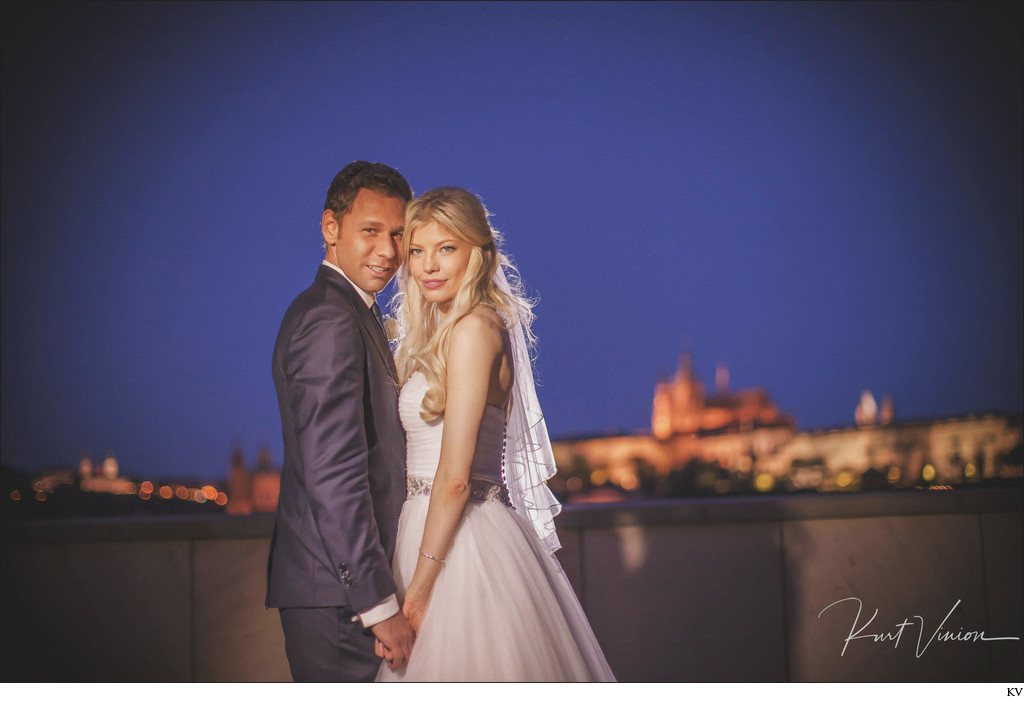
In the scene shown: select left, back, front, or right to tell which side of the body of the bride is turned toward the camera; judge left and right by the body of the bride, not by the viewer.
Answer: left

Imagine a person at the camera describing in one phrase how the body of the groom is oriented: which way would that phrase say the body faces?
to the viewer's right

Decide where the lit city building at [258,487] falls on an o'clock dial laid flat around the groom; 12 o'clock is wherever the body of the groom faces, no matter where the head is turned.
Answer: The lit city building is roughly at 9 o'clock from the groom.

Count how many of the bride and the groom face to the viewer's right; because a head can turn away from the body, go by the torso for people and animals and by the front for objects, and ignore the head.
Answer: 1

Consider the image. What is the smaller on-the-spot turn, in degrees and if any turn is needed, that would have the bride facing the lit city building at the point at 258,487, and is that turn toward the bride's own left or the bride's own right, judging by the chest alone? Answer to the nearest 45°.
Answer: approximately 90° to the bride's own right

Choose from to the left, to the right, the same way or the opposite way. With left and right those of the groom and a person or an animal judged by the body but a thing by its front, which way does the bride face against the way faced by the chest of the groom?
the opposite way
